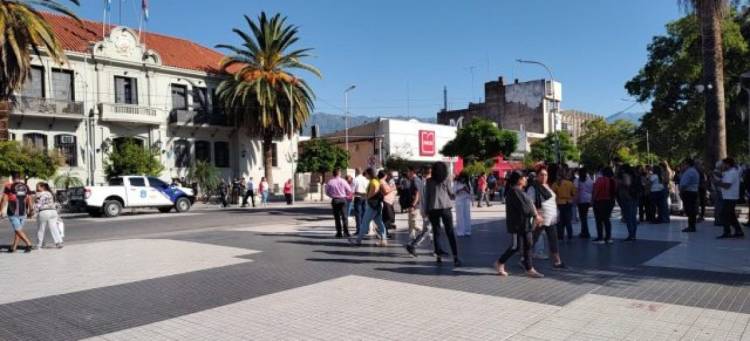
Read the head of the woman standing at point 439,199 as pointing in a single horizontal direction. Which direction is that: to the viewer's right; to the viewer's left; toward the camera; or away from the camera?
away from the camera

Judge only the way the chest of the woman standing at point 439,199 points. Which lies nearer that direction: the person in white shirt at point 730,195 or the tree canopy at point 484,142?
the tree canopy

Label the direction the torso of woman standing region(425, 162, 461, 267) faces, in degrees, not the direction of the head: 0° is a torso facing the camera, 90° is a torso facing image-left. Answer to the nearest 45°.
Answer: approximately 180°

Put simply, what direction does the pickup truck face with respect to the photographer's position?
facing away from the viewer and to the right of the viewer

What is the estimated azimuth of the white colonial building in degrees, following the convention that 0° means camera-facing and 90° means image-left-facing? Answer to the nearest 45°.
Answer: approximately 315°

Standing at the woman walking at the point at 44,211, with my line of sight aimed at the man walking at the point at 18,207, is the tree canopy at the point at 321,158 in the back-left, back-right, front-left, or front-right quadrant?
back-right

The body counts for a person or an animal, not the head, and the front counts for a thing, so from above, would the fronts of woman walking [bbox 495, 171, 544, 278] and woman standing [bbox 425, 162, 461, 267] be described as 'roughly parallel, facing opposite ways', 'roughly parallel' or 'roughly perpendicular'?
roughly perpendicular

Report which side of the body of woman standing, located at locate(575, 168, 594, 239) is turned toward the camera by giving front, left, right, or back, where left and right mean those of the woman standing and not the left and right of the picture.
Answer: back

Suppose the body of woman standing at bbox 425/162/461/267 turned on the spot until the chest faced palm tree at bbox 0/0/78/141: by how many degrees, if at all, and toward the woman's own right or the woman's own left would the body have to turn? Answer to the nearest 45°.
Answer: approximately 45° to the woman's own left
